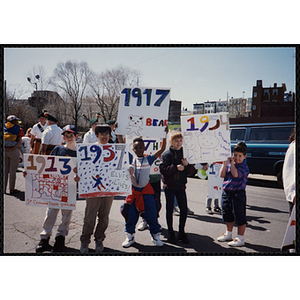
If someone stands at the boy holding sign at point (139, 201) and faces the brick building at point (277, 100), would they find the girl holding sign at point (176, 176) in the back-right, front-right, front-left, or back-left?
front-right

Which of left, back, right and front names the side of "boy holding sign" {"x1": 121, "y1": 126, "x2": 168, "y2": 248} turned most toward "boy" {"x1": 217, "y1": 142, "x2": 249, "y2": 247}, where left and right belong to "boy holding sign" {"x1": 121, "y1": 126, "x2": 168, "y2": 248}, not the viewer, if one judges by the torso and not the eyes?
left

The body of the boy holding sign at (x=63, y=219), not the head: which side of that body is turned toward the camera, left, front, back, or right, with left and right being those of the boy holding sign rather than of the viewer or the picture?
front

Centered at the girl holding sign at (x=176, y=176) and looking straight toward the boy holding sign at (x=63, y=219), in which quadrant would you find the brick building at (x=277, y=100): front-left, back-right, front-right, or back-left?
back-right

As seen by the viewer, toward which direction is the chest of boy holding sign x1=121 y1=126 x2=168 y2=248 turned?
toward the camera

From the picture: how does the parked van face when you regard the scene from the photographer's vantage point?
facing to the left of the viewer

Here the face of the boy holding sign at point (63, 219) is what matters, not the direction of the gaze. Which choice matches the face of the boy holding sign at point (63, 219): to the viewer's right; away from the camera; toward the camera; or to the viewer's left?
toward the camera

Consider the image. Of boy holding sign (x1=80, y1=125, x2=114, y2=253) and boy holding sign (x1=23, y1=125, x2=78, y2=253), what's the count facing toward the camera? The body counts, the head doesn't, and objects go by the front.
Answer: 2

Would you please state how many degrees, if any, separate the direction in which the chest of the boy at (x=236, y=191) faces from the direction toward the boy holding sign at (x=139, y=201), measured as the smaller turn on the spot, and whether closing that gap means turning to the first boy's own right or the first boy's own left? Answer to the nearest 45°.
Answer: approximately 45° to the first boy's own right

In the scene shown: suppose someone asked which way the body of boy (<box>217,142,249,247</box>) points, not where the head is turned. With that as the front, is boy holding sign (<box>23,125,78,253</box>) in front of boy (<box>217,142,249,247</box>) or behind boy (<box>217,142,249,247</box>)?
in front
